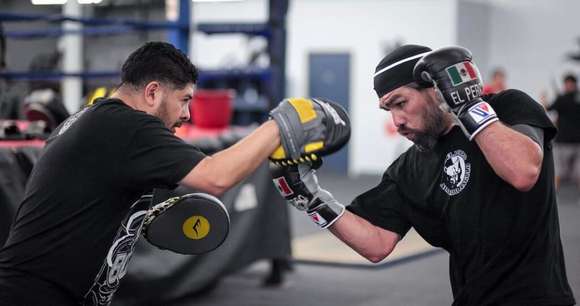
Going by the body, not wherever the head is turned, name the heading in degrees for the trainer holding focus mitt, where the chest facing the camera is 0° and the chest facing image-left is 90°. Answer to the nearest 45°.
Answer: approximately 270°

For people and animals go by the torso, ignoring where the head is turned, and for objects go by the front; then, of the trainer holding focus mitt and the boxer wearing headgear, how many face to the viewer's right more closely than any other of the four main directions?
1

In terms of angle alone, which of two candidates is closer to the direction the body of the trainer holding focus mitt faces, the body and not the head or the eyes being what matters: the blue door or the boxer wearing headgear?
the boxer wearing headgear

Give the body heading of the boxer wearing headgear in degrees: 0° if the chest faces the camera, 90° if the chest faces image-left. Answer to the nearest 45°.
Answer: approximately 45°

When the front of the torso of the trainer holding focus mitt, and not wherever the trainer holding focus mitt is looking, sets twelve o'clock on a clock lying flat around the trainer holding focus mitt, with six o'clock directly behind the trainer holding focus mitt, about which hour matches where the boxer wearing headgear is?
The boxer wearing headgear is roughly at 12 o'clock from the trainer holding focus mitt.

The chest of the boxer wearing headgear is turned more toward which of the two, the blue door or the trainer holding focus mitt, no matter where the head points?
the trainer holding focus mitt

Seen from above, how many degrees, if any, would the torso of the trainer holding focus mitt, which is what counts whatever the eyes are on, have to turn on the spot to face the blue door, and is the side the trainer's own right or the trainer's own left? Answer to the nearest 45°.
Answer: approximately 90° to the trainer's own left

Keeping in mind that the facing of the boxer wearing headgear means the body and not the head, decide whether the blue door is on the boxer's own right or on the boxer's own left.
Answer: on the boxer's own right
